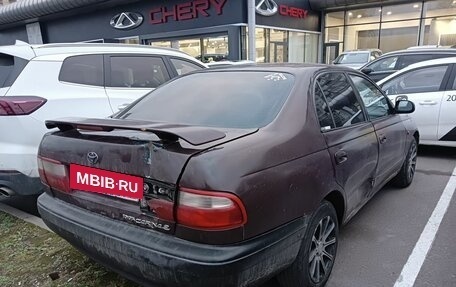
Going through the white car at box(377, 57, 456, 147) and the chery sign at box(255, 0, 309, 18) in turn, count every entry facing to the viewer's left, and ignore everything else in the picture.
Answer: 1

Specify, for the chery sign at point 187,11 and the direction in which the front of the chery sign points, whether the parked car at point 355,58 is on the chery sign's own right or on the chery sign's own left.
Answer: on the chery sign's own left

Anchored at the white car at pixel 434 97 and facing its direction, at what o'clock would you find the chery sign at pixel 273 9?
The chery sign is roughly at 2 o'clock from the white car.

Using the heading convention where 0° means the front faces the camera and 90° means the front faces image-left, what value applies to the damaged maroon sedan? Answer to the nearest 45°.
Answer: approximately 225°

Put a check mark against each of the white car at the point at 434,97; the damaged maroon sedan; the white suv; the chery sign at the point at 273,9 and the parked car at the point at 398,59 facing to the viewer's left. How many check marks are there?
2

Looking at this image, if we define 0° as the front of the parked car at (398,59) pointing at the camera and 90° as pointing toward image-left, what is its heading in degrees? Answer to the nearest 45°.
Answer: approximately 90°

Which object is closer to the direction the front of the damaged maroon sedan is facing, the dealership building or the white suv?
the dealership building

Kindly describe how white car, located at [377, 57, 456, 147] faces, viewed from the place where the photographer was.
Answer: facing to the left of the viewer

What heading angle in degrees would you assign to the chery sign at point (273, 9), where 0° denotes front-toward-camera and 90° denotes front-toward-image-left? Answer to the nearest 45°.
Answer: approximately 315°

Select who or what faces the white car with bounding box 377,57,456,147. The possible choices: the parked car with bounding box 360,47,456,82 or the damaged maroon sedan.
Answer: the damaged maroon sedan

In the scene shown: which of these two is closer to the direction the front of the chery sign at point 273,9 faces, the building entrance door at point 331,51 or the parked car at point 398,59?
the parked car
